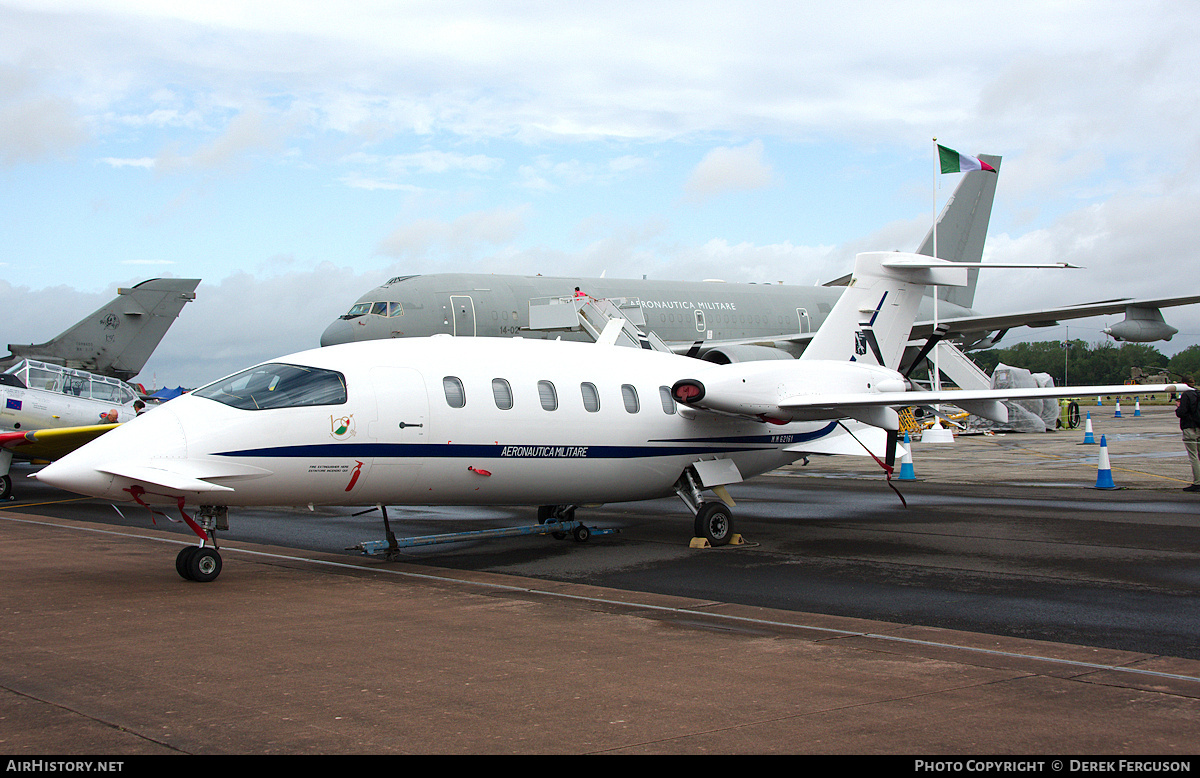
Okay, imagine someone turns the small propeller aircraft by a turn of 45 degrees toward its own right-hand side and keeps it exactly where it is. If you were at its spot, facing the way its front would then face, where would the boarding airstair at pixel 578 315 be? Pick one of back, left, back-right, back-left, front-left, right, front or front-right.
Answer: back

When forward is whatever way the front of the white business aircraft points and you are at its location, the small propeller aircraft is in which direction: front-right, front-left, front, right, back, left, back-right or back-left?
right

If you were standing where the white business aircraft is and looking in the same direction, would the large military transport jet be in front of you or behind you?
behind

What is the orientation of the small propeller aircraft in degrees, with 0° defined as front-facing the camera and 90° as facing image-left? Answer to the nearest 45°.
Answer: approximately 45°

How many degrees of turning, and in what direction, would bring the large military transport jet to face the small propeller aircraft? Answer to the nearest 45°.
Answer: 0° — it already faces it

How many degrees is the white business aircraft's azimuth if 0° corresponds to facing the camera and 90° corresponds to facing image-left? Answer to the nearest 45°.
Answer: approximately 45°

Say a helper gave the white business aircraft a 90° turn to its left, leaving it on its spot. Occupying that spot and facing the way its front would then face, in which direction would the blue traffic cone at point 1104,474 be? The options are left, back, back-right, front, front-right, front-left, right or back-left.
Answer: left

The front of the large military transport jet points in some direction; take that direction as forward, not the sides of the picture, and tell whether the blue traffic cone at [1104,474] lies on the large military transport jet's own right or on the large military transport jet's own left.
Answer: on the large military transport jet's own left

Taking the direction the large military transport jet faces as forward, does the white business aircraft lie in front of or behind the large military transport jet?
in front

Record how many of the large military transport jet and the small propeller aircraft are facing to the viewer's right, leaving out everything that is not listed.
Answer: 0

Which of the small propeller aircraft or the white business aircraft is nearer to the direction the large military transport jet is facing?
the small propeller aircraft
